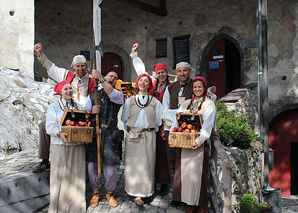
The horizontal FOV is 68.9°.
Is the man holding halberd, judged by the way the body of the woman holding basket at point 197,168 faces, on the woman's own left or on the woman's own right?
on the woman's own right

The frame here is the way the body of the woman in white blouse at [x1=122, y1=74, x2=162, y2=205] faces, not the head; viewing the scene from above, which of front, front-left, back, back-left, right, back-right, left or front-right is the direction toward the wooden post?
back-left

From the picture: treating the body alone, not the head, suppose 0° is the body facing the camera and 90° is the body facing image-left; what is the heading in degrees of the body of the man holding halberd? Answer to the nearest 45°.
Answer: approximately 0°

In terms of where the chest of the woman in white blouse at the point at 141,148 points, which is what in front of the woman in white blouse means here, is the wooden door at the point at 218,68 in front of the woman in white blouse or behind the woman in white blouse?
behind

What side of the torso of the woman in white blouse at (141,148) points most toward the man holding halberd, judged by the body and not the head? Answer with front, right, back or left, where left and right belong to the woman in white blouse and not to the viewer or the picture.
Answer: right

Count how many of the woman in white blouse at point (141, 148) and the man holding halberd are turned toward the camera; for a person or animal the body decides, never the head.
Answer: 2

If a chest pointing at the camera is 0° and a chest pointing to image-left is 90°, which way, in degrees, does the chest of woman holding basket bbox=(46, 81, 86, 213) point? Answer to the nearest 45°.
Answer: approximately 315°
